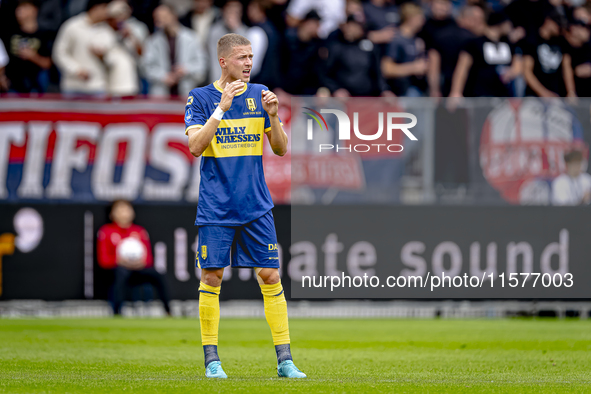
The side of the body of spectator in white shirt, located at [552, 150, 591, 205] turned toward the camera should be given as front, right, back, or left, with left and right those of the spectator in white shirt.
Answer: front

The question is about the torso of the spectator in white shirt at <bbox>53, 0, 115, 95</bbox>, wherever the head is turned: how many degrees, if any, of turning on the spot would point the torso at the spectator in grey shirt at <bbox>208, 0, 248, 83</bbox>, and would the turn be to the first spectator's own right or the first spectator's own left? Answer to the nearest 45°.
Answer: approximately 45° to the first spectator's own left

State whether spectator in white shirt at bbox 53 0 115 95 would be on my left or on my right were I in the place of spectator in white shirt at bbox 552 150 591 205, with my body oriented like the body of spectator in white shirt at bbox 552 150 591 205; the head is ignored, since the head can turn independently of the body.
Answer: on my right

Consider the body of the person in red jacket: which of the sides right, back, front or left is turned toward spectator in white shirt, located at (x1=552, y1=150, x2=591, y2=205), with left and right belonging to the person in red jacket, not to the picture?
left

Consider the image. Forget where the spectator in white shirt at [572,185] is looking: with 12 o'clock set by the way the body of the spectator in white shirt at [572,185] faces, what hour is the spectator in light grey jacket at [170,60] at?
the spectator in light grey jacket at [170,60] is roughly at 3 o'clock from the spectator in white shirt at [572,185].

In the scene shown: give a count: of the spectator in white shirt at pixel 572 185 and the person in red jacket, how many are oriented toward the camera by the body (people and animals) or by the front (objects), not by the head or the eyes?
2

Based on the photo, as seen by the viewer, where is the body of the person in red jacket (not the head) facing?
toward the camera

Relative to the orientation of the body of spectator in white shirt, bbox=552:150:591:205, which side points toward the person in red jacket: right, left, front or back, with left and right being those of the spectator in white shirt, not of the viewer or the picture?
right

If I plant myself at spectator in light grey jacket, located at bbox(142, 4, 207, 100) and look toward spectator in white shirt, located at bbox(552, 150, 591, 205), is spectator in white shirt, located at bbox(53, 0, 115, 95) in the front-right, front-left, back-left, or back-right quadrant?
back-right
